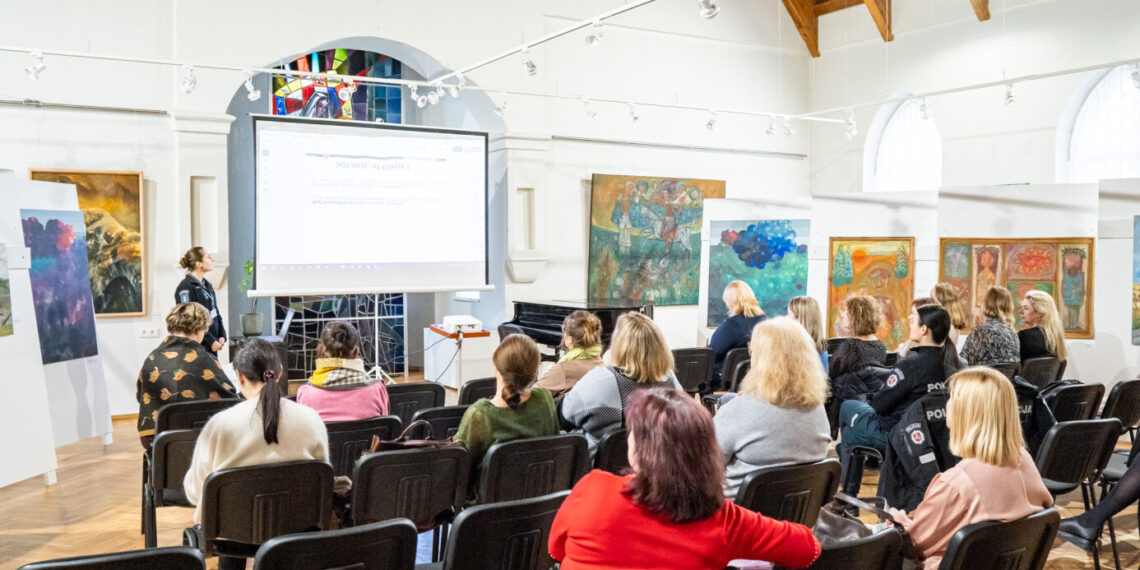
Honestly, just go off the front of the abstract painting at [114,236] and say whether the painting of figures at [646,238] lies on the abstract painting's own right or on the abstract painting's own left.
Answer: on the abstract painting's own left

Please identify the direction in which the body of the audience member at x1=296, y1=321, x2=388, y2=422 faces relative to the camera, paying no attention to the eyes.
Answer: away from the camera

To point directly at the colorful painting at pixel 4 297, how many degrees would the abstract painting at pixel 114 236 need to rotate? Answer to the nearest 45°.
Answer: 0° — it already faces it

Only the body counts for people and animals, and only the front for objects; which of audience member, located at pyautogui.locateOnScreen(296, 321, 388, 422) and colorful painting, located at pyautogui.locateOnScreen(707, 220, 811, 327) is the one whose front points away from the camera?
the audience member

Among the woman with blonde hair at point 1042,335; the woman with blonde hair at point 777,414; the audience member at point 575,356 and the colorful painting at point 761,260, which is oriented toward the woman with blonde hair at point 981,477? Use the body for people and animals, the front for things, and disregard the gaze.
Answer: the colorful painting

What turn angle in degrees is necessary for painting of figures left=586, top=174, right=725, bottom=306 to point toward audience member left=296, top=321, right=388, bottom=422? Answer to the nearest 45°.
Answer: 0° — it already faces them

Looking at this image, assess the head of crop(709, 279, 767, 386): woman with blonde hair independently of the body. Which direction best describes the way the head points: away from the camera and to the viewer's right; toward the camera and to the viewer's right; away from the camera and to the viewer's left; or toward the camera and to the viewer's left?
away from the camera and to the viewer's left

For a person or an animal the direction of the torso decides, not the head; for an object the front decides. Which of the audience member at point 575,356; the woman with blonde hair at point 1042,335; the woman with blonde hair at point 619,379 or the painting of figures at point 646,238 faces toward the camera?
the painting of figures

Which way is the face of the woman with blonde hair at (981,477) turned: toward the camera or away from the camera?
away from the camera

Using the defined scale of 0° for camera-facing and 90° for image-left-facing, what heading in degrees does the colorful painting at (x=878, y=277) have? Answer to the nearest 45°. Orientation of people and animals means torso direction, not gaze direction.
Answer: approximately 0°

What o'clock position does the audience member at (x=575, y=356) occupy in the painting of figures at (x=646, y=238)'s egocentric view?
The audience member is roughly at 12 o'clock from the painting of figures.

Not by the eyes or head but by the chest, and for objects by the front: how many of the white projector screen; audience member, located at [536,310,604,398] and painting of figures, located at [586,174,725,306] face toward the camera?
2

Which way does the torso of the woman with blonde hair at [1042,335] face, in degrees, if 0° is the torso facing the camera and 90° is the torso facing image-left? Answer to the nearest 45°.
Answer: approximately 135°

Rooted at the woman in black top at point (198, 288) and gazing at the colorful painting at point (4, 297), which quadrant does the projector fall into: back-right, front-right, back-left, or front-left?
back-left

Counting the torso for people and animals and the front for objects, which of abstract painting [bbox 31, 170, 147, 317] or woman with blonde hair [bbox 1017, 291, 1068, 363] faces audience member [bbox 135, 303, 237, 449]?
the abstract painting

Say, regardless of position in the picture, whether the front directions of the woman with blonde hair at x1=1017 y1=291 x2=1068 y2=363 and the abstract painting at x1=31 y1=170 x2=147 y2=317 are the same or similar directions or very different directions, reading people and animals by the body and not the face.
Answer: very different directions
